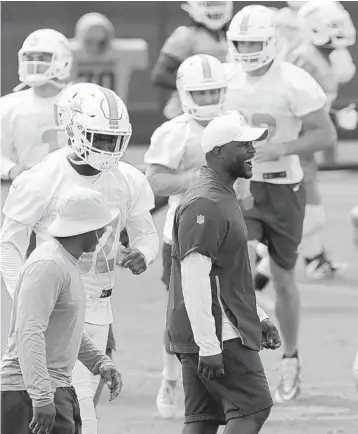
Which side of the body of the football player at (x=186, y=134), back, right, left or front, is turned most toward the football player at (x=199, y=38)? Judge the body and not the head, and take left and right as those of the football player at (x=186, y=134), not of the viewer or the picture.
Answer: back

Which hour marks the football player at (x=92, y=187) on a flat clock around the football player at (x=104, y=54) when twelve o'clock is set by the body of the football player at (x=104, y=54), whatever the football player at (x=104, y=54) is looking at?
the football player at (x=92, y=187) is roughly at 12 o'clock from the football player at (x=104, y=54).

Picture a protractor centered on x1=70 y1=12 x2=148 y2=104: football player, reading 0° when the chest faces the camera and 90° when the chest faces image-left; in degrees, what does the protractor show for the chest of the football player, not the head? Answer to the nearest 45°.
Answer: approximately 0°

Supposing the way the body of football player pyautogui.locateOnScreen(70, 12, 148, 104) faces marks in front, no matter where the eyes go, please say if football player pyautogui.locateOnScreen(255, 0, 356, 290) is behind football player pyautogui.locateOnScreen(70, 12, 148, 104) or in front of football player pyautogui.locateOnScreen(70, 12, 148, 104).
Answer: in front

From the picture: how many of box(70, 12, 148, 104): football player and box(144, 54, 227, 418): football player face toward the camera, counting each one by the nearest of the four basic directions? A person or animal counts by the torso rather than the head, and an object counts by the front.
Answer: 2
